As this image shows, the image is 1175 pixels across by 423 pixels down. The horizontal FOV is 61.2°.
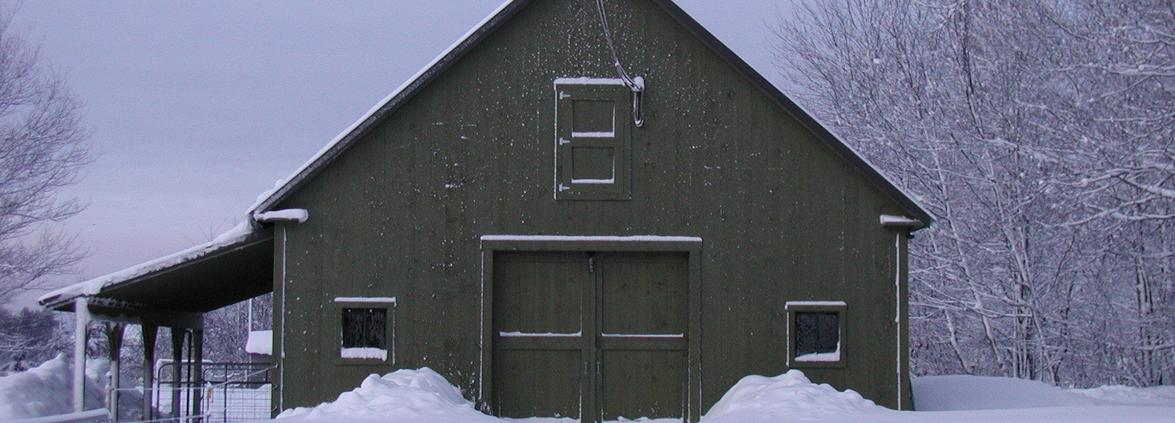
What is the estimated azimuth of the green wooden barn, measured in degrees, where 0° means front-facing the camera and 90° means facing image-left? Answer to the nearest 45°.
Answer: approximately 0°

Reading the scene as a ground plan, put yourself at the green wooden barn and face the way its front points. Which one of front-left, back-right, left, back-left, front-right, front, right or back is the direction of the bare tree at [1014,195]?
back-left

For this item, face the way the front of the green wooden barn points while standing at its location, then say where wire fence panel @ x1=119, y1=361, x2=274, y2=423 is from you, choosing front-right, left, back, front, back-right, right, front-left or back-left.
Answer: front-right
